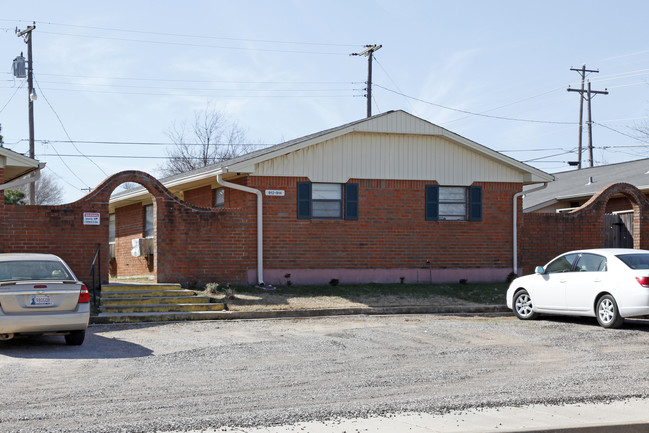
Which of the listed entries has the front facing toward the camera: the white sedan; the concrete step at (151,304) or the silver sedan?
the concrete step

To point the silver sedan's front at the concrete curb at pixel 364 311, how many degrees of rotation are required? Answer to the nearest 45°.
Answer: approximately 45° to its right

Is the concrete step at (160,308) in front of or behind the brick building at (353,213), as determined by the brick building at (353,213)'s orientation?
in front

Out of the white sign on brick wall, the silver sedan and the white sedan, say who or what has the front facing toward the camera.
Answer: the white sign on brick wall

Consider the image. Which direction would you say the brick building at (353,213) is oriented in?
toward the camera

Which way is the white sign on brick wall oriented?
toward the camera

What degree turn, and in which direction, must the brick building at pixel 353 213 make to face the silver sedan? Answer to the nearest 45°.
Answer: approximately 45° to its right

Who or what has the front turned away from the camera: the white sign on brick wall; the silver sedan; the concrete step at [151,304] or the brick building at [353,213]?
the silver sedan

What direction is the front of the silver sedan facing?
away from the camera

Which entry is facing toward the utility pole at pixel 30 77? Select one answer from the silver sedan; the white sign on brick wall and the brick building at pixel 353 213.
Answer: the silver sedan

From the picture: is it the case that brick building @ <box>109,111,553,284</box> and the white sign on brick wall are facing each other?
no

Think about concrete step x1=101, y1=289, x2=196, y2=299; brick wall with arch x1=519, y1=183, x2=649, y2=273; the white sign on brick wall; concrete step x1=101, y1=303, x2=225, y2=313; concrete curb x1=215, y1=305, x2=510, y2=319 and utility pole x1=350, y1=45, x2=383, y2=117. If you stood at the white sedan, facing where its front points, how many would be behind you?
0

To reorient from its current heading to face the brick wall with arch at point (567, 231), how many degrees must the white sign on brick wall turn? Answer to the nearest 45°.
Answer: approximately 90° to its left

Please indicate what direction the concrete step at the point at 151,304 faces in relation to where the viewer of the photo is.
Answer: facing the viewer

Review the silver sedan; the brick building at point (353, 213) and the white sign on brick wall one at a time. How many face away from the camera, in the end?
1

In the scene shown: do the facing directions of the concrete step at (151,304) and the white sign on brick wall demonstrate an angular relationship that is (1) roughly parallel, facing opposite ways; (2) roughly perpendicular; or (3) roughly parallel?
roughly parallel
